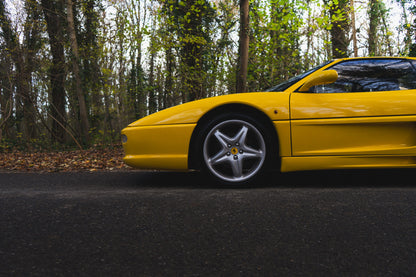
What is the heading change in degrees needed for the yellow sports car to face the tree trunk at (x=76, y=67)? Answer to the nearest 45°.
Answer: approximately 45° to its right

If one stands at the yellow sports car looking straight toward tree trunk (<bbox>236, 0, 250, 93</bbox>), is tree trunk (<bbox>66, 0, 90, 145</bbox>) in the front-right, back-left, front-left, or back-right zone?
front-left

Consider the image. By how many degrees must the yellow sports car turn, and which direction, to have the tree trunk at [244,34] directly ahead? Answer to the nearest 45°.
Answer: approximately 90° to its right

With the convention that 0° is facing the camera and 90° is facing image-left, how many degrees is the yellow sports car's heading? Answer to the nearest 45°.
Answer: approximately 90°

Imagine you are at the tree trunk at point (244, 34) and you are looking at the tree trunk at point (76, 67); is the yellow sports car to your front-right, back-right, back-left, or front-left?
back-left
